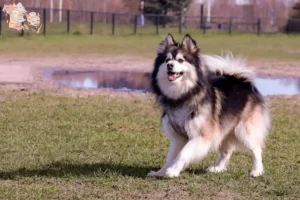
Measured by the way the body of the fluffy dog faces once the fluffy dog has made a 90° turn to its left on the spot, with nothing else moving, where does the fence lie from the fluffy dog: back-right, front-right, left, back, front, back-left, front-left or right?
back-left

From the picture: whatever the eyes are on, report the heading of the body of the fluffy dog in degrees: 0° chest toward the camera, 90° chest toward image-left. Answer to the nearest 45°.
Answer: approximately 45°
